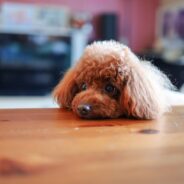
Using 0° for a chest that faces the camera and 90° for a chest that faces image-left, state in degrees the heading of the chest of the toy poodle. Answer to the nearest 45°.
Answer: approximately 45°

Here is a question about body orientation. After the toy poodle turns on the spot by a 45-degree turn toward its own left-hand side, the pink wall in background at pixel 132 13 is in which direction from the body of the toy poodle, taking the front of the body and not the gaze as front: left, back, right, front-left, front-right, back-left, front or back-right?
back

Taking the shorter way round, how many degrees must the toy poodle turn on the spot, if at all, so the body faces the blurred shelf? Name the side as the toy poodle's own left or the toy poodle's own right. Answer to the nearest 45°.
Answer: approximately 135° to the toy poodle's own right
